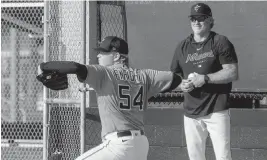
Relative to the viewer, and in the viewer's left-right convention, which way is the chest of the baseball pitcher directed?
facing away from the viewer and to the left of the viewer
